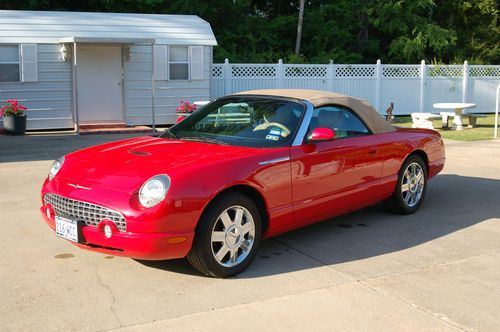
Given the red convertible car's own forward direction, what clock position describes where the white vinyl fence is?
The white vinyl fence is roughly at 5 o'clock from the red convertible car.

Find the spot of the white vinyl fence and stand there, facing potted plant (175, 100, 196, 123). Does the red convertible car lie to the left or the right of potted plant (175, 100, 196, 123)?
left

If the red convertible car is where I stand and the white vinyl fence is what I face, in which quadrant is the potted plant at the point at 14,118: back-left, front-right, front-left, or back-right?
front-left

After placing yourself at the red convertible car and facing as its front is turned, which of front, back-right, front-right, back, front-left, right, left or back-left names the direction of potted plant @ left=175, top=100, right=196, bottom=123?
back-right

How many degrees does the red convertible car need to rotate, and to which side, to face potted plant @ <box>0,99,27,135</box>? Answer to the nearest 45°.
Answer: approximately 90° to its right

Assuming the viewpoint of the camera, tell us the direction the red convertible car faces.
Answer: facing the viewer and to the left of the viewer
